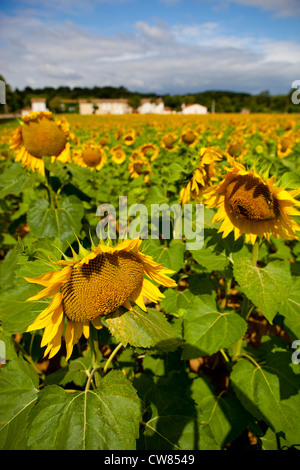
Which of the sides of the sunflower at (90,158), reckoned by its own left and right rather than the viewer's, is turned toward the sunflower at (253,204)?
front

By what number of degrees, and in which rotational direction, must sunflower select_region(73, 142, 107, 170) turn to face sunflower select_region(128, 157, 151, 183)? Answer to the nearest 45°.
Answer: approximately 90° to its left

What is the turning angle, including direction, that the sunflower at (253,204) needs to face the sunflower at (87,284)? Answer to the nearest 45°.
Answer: approximately 45° to its right

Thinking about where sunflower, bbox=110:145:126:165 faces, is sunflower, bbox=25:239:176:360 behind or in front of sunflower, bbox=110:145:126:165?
in front

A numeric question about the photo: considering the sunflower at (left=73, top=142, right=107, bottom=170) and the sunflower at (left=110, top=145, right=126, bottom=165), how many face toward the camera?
2

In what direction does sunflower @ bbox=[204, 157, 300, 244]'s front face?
toward the camera

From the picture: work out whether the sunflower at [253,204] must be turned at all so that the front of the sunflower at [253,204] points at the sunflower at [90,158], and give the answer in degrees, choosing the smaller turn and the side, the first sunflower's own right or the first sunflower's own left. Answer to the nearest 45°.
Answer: approximately 135° to the first sunflower's own right

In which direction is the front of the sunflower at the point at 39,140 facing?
toward the camera

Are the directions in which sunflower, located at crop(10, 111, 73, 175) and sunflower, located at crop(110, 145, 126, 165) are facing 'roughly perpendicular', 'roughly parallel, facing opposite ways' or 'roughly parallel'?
roughly parallel

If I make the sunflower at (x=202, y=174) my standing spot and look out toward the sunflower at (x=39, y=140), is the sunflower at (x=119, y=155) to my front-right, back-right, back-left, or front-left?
front-right

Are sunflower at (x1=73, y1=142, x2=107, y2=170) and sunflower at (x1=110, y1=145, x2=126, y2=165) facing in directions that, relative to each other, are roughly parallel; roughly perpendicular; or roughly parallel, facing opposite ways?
roughly parallel

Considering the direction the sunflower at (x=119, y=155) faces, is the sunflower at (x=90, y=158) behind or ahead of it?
ahead
